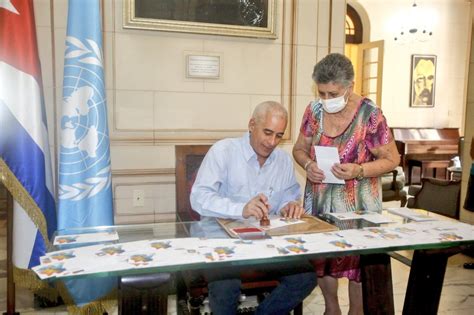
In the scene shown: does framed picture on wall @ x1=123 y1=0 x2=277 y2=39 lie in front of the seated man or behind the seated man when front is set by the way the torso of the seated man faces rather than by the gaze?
behind

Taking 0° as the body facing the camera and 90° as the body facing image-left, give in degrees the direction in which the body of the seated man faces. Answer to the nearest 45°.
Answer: approximately 315°

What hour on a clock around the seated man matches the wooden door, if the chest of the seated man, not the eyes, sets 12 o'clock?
The wooden door is roughly at 8 o'clock from the seated man.

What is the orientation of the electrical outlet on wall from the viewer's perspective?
toward the camera

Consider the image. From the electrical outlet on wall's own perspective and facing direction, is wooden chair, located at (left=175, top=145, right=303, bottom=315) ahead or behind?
ahead

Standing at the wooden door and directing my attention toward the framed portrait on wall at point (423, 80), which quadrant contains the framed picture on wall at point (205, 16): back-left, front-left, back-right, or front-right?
back-right
